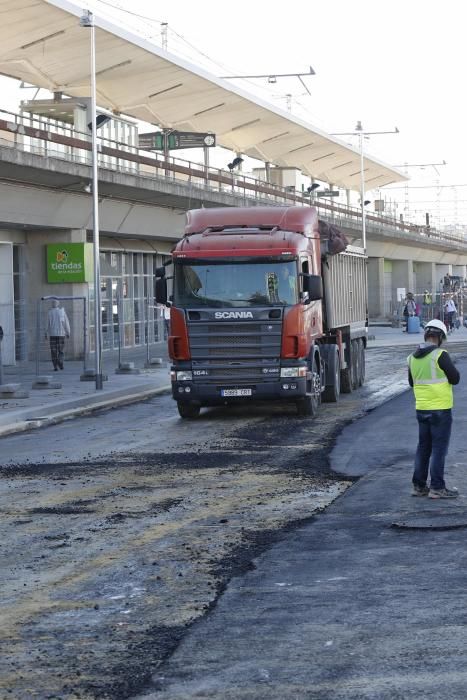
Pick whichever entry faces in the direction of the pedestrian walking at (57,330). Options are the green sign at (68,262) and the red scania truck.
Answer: the green sign

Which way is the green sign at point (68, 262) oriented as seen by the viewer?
toward the camera

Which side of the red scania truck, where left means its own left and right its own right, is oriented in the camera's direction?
front

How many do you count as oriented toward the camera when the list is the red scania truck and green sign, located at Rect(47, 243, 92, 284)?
2

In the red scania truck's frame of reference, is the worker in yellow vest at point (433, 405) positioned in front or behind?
in front

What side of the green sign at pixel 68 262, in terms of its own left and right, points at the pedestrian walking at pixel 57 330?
front

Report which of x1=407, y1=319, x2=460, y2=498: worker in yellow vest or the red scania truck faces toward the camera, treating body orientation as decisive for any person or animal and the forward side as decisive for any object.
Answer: the red scania truck

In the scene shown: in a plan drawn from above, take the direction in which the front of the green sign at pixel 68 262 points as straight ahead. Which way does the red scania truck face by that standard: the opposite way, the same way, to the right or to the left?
the same way

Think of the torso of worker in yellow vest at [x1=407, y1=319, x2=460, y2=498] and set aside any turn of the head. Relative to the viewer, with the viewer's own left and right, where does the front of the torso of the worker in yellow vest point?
facing away from the viewer and to the right of the viewer

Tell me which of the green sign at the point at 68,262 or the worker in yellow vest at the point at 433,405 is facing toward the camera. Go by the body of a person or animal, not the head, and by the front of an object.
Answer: the green sign
